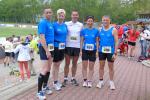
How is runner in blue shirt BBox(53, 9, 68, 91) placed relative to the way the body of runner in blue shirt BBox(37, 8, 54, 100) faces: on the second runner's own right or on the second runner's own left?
on the second runner's own left

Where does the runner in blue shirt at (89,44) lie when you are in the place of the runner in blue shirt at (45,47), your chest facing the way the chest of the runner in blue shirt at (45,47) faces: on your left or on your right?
on your left

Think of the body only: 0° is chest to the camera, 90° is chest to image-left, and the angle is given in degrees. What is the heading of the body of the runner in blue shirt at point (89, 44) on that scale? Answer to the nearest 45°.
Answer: approximately 0°

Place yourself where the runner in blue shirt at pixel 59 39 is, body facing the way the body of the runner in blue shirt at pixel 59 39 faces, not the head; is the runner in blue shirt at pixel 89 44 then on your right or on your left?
on your left

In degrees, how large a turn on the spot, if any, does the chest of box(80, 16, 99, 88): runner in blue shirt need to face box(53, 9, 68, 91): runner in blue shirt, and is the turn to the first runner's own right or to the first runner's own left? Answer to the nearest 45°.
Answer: approximately 45° to the first runner's own right

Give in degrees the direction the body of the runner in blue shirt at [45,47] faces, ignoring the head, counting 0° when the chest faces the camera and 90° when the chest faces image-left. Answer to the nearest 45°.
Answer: approximately 315°

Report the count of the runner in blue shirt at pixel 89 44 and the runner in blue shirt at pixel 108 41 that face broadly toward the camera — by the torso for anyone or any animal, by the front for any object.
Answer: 2

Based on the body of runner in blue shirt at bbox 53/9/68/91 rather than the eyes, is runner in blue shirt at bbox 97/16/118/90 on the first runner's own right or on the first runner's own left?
on the first runner's own left

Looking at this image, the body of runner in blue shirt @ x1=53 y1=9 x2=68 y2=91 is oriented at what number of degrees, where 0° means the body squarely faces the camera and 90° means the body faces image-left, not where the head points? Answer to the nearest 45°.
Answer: approximately 315°
